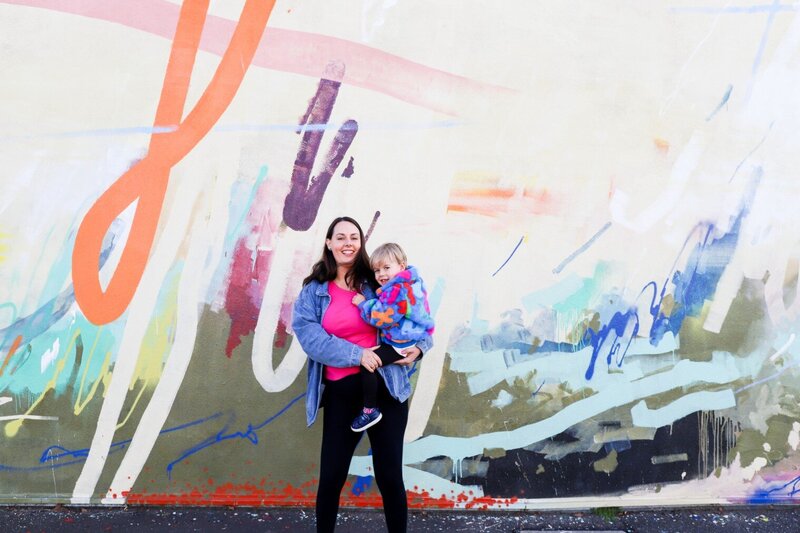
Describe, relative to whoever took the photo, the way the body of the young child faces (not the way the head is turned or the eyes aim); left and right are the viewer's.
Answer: facing to the left of the viewer
